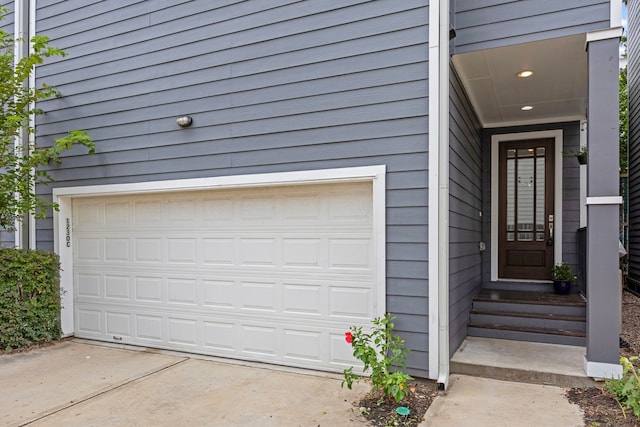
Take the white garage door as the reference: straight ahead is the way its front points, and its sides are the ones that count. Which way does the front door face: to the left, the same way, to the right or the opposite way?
the same way

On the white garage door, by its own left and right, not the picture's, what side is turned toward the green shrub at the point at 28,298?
right

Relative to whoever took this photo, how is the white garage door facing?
facing the viewer and to the left of the viewer

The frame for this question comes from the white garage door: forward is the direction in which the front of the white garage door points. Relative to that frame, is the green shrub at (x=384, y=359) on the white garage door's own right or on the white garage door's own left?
on the white garage door's own left

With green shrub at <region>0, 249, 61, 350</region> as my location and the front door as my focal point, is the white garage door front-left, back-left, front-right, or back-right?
front-right

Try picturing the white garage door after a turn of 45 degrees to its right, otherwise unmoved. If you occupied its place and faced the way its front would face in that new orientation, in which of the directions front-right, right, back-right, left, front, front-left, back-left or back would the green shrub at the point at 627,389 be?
back-left

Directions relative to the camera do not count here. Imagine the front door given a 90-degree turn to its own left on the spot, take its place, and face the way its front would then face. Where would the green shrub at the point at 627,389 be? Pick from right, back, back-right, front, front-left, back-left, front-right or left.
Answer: right

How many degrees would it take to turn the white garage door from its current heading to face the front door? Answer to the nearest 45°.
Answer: approximately 135° to its left

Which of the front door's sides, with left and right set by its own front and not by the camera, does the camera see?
front

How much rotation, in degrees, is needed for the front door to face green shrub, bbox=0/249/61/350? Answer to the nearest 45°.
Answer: approximately 45° to its right

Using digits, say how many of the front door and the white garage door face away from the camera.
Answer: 0

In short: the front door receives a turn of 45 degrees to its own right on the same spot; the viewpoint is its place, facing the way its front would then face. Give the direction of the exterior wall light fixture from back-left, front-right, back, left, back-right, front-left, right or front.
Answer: front

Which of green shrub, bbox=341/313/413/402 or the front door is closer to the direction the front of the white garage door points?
the green shrub
